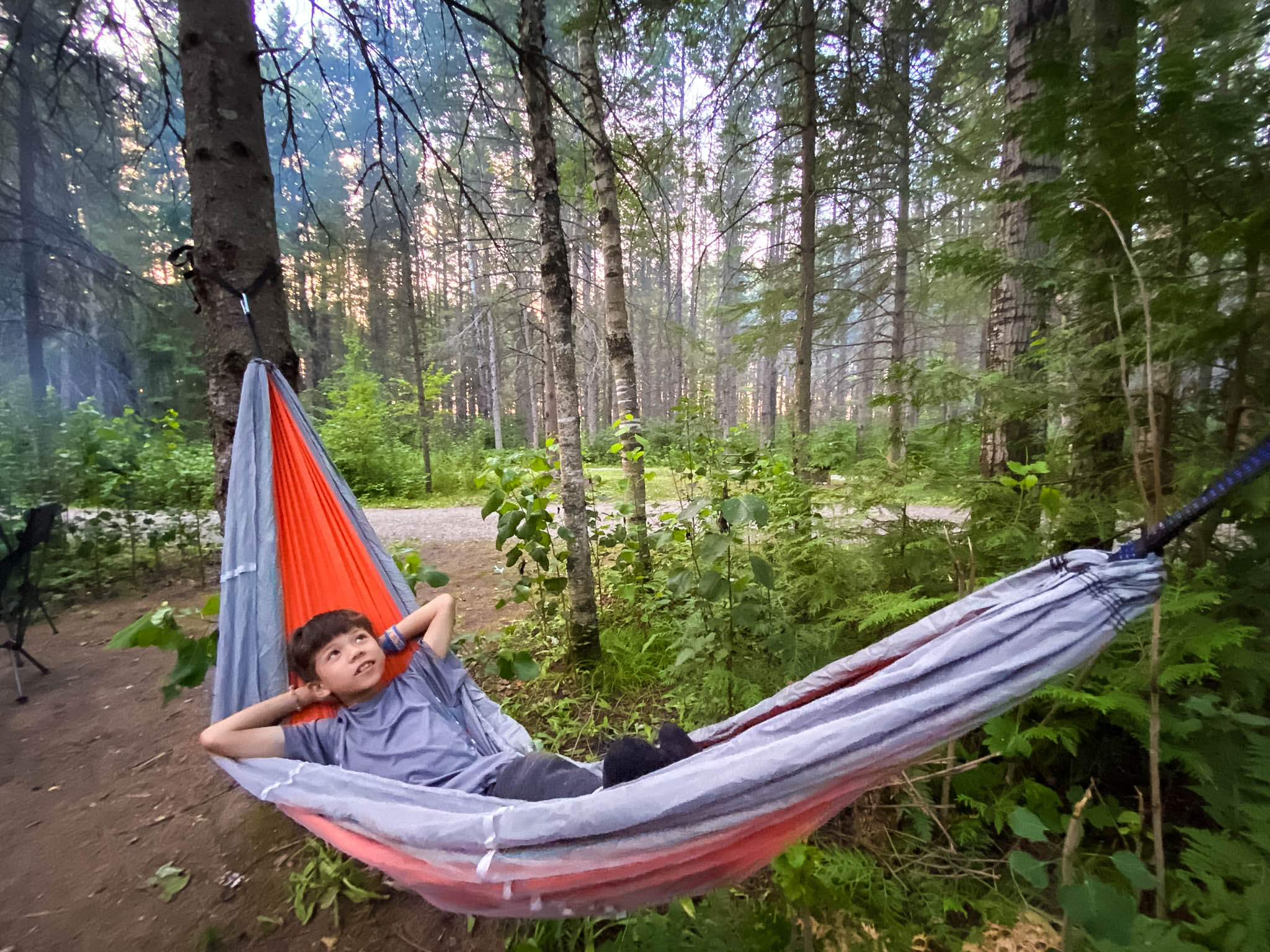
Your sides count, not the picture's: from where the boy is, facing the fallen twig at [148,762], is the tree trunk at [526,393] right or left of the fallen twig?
right

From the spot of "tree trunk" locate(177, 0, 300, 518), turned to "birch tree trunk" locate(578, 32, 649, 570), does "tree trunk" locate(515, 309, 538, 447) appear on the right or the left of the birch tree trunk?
left
